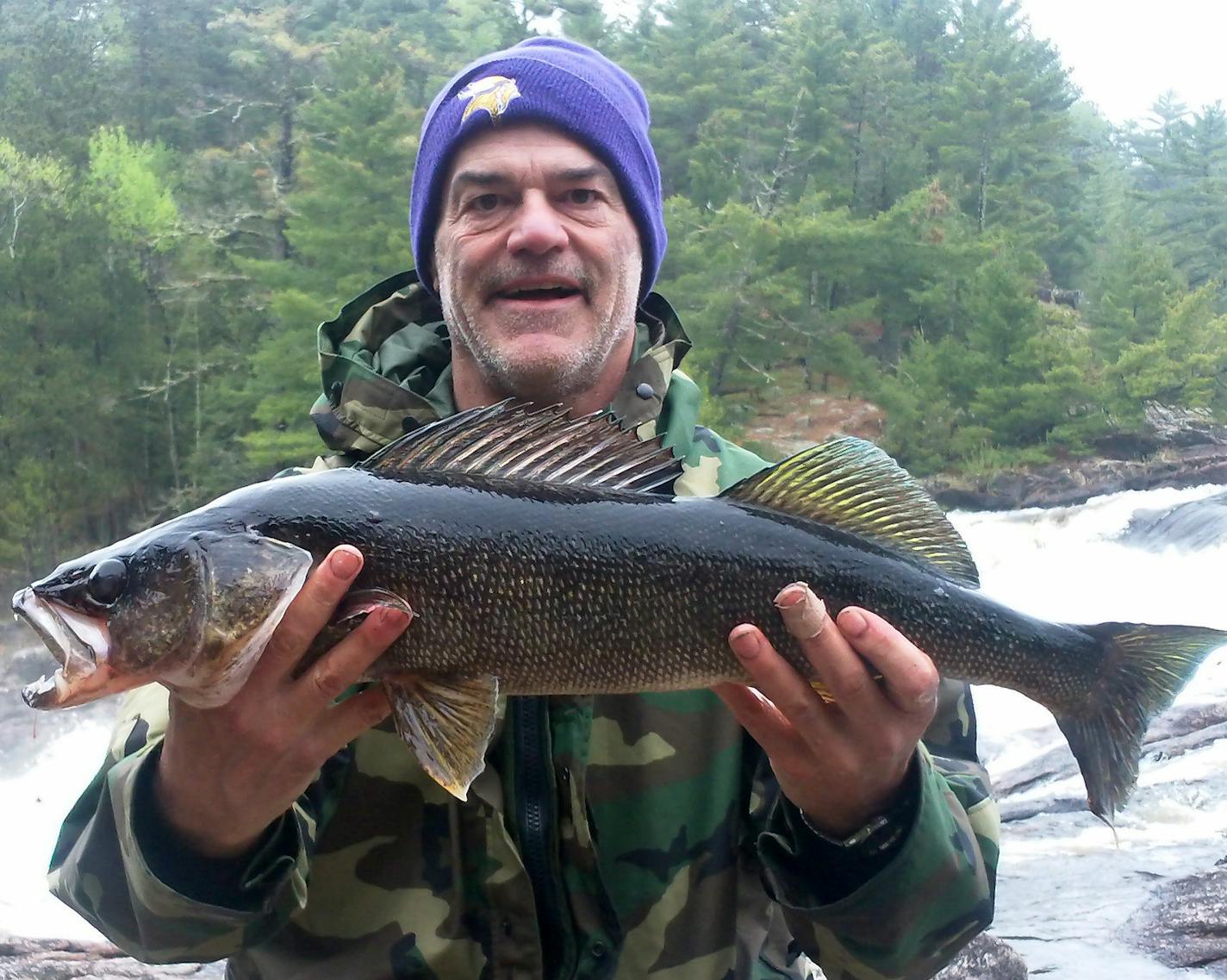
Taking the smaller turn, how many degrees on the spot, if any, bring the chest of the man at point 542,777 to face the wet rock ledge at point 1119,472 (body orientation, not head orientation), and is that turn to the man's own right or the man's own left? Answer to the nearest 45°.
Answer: approximately 135° to the man's own left

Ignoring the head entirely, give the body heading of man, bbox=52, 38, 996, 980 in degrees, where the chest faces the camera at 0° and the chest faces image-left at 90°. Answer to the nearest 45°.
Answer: approximately 0°

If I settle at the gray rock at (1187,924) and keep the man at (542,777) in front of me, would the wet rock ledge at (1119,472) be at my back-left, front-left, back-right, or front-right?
back-right

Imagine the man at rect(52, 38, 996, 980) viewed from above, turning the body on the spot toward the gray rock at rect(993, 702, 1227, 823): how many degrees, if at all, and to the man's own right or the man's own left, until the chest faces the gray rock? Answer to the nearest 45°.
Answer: approximately 135° to the man's own left

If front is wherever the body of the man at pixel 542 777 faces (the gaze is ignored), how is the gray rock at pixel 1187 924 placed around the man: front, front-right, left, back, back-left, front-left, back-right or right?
back-left
